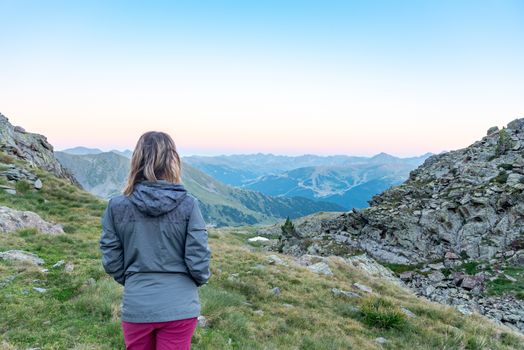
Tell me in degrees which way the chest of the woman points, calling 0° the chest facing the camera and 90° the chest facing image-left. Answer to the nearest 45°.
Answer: approximately 180°

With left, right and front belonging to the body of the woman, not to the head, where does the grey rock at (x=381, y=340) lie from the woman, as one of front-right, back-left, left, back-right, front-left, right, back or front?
front-right

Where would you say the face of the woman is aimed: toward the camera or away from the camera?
away from the camera

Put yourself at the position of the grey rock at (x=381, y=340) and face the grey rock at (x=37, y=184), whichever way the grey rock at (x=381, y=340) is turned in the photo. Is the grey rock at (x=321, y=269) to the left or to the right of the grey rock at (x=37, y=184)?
right

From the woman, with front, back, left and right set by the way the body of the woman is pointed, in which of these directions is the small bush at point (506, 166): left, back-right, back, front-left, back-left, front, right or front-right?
front-right
